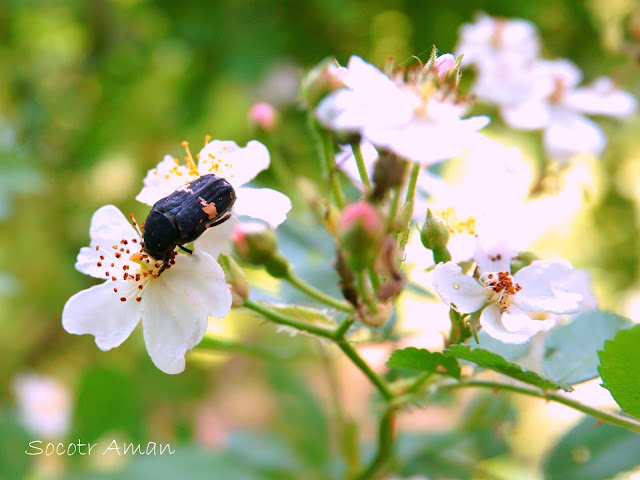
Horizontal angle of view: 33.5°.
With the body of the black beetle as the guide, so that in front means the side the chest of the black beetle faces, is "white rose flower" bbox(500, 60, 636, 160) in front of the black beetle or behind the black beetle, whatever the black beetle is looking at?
behind

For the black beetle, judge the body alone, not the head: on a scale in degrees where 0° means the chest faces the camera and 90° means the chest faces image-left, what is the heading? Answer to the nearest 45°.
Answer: approximately 45°

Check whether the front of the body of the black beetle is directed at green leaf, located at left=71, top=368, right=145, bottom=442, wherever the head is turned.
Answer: no
